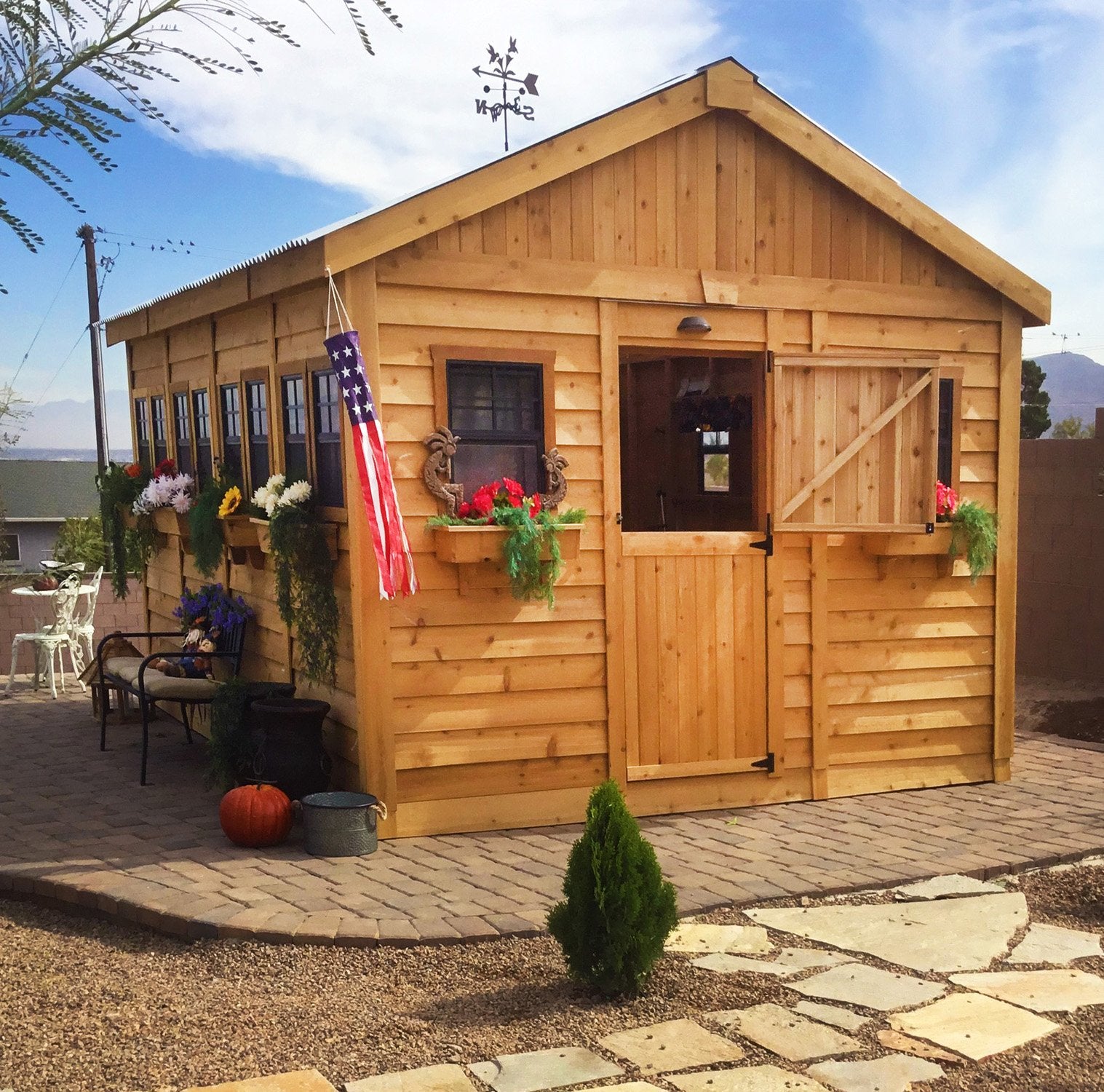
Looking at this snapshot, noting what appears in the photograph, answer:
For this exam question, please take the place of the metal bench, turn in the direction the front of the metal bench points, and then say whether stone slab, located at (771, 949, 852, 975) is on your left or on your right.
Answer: on your left

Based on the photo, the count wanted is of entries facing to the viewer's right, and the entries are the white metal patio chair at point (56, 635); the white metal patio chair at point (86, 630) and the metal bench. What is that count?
0

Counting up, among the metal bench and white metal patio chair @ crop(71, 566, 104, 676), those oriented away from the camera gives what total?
0

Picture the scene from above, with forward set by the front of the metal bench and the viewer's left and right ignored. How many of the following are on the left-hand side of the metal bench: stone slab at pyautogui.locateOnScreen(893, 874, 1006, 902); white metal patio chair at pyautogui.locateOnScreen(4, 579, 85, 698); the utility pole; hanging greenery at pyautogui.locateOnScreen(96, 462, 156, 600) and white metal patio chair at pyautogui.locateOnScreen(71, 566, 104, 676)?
1

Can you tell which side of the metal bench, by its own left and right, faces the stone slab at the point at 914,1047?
left

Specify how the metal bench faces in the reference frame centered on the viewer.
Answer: facing the viewer and to the left of the viewer

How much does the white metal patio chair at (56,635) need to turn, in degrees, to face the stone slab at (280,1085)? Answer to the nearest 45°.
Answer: approximately 45° to its left

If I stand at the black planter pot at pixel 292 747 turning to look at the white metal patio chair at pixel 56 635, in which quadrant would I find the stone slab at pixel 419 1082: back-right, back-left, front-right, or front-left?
back-left
